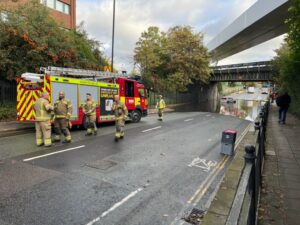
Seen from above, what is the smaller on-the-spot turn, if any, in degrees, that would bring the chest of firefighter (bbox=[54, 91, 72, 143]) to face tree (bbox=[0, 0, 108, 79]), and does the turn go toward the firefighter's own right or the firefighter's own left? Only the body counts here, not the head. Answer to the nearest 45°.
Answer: approximately 180°

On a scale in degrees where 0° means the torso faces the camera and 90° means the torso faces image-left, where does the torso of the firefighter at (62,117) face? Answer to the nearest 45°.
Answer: approximately 0°

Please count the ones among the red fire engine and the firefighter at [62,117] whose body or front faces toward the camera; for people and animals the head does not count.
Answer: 1

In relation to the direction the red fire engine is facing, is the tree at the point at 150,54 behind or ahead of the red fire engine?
ahead

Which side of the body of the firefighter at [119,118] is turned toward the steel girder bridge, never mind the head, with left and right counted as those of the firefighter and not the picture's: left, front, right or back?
back

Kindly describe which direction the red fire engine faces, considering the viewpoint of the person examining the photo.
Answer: facing away from the viewer and to the right of the viewer

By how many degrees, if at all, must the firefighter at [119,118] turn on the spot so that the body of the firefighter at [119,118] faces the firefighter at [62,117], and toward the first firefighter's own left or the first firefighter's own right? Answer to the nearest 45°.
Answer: approximately 45° to the first firefighter's own right

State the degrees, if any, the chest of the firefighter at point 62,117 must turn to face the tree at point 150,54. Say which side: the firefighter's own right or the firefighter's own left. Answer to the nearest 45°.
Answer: approximately 135° to the firefighter's own left

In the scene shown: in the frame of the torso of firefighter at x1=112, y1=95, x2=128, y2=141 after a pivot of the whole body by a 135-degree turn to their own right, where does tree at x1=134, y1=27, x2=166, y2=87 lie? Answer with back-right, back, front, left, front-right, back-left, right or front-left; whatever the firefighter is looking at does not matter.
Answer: front
